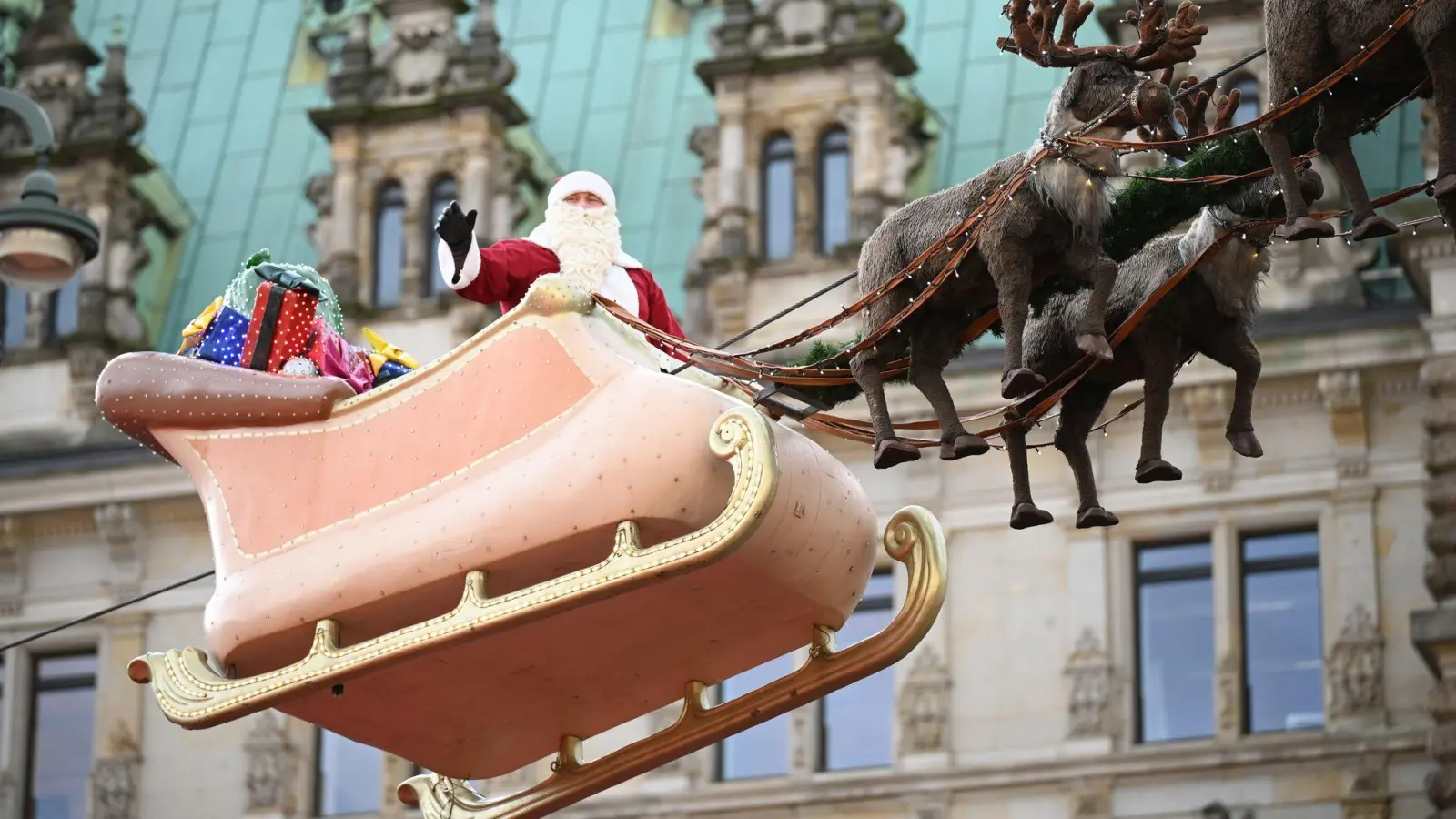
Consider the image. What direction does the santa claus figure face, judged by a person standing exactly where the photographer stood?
facing the viewer

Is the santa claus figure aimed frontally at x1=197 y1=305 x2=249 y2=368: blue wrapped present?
no

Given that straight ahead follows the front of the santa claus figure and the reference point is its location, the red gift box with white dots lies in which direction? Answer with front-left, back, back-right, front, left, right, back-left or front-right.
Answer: right

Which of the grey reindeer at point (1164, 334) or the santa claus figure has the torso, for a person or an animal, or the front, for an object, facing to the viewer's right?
the grey reindeer

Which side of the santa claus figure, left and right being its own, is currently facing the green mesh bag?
right

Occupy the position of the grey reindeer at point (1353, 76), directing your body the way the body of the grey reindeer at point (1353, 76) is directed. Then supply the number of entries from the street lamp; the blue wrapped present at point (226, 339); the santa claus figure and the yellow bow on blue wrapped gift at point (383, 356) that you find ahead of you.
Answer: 0

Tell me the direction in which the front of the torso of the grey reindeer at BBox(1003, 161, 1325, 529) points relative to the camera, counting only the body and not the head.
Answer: to the viewer's right

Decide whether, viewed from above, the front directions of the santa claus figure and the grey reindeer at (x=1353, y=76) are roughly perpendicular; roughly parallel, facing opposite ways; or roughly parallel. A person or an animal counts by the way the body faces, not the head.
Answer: roughly perpendicular

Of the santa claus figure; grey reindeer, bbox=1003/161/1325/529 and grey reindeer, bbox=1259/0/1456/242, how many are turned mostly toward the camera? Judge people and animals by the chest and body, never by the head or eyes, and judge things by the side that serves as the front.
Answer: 1

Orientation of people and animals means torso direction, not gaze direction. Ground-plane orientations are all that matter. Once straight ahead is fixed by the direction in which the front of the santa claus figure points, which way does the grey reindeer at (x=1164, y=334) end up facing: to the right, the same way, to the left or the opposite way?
to the left

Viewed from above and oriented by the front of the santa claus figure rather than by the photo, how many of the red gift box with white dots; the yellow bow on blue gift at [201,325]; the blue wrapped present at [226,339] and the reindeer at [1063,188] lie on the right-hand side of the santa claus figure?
3

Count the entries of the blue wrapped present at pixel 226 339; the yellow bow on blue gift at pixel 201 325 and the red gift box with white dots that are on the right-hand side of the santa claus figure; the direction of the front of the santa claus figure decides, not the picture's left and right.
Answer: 3

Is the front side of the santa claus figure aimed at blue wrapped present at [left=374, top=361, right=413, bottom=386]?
no

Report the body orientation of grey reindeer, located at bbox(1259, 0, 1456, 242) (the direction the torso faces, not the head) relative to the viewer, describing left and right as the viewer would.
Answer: facing to the right of the viewer

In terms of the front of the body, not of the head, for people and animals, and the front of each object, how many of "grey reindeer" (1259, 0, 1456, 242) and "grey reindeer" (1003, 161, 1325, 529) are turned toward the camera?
0
